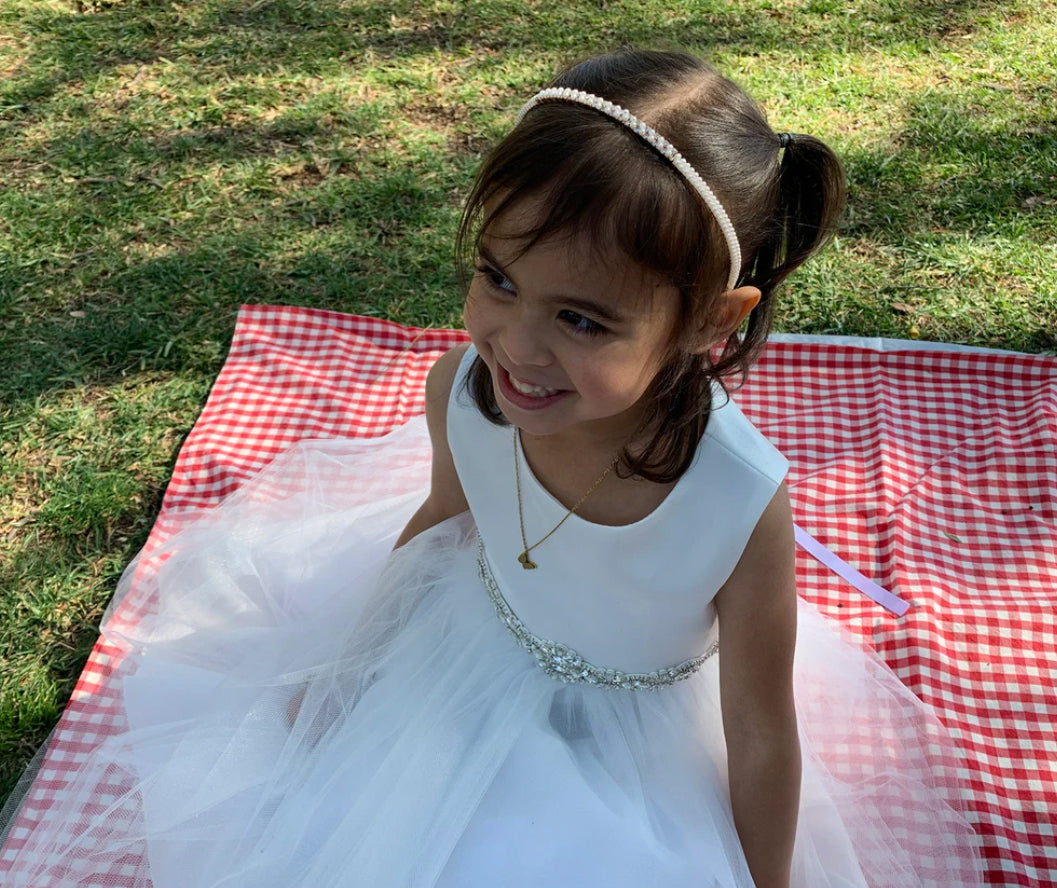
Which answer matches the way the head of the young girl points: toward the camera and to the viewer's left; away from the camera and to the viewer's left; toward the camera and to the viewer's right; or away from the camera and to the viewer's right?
toward the camera and to the viewer's left
